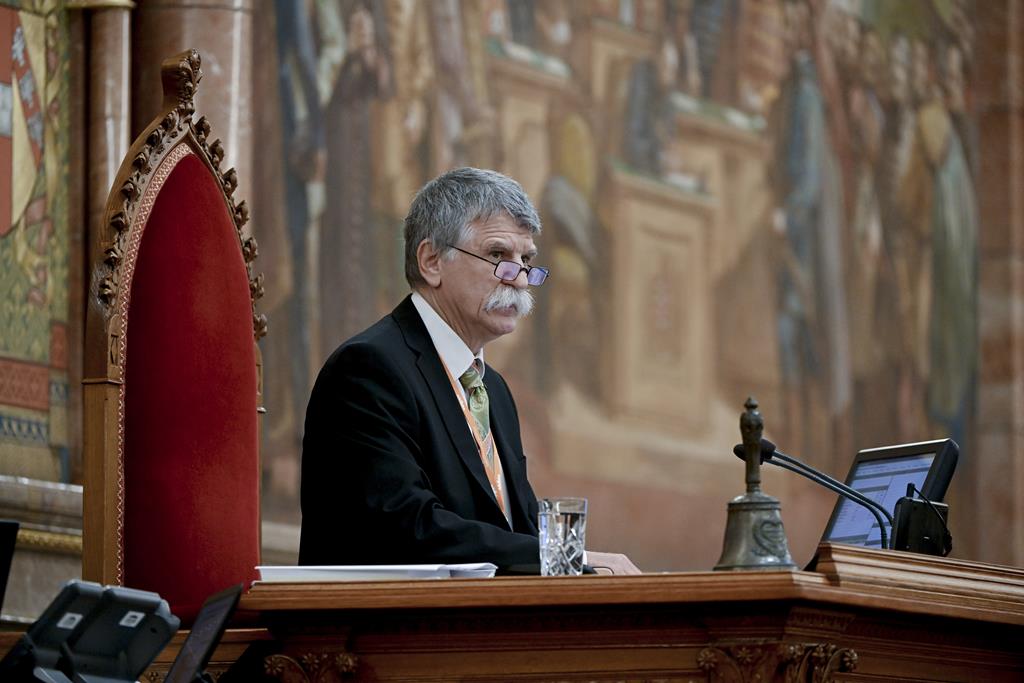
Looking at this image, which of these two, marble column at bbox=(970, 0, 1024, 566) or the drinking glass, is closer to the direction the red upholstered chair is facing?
the drinking glass

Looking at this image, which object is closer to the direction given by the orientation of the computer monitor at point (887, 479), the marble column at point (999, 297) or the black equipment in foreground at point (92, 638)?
the black equipment in foreground

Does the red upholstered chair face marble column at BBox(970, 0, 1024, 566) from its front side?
no

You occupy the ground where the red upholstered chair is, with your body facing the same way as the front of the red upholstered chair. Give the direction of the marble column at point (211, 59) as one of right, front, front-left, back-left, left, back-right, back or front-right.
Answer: back-left

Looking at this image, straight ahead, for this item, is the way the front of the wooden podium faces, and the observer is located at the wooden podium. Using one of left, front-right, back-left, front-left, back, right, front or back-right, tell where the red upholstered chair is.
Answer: back

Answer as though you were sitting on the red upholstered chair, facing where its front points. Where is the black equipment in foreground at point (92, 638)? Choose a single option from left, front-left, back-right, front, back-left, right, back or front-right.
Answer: front-right

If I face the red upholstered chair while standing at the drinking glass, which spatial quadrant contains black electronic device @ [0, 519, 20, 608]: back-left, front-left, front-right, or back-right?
front-left

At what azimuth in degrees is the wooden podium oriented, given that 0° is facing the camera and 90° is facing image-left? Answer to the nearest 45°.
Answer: approximately 315°

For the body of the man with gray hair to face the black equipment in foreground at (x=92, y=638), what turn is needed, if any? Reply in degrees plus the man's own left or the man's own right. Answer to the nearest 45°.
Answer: approximately 90° to the man's own right

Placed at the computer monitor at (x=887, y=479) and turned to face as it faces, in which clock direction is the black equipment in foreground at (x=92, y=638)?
The black equipment in foreground is roughly at 12 o'clock from the computer monitor.

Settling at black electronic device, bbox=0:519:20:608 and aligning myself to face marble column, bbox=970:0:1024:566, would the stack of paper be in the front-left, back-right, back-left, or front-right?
front-right

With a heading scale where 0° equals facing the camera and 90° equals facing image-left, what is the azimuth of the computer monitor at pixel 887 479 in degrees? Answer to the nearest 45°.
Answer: approximately 45°

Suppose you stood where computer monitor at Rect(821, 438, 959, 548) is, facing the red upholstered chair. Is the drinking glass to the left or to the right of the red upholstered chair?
left

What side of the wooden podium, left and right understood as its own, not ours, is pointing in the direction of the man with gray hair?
back

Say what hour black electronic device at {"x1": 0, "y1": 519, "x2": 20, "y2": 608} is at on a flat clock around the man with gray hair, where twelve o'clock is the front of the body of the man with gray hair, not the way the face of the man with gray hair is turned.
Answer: The black electronic device is roughly at 3 o'clock from the man with gray hair.

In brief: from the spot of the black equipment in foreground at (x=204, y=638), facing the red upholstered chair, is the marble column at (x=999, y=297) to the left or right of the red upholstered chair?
right

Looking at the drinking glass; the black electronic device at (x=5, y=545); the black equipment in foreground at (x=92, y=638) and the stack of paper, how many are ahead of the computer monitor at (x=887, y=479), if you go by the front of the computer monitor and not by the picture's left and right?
4

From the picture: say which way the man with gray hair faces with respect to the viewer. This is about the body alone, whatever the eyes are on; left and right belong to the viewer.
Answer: facing the viewer and to the right of the viewer

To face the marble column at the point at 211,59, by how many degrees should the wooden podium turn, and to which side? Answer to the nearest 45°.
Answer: approximately 180°

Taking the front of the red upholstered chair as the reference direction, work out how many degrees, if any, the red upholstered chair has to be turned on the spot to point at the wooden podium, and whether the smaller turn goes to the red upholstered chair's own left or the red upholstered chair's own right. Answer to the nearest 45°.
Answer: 0° — it already faces it

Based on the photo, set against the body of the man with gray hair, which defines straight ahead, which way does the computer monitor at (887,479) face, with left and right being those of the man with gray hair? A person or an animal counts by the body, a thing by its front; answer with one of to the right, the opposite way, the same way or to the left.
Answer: to the right

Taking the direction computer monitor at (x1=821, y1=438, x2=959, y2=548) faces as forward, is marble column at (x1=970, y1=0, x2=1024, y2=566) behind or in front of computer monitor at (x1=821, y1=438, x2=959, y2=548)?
behind
